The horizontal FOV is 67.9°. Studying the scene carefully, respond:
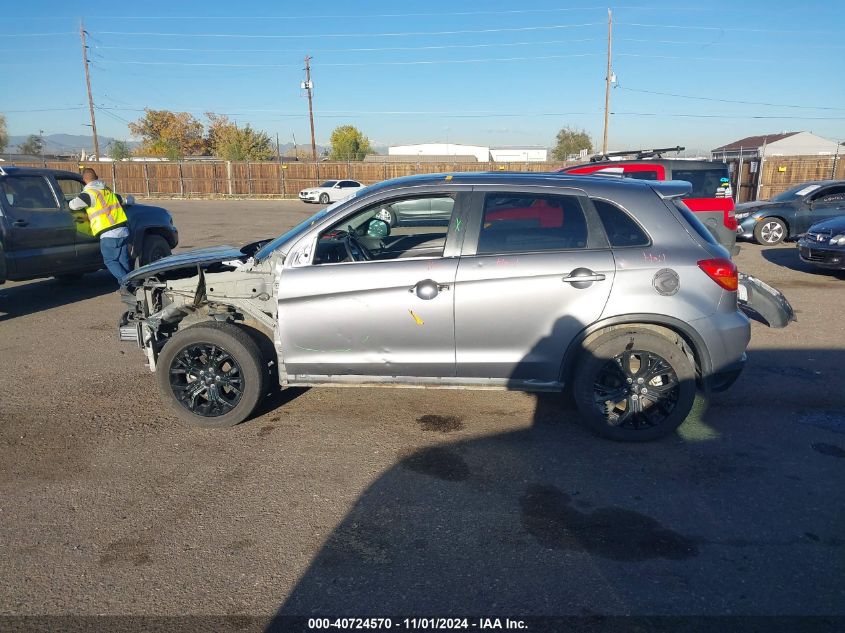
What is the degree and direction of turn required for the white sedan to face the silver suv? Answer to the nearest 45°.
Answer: approximately 45° to its left

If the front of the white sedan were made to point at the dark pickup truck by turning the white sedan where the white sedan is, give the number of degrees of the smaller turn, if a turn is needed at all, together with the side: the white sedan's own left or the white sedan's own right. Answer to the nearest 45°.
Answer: approximately 45° to the white sedan's own left

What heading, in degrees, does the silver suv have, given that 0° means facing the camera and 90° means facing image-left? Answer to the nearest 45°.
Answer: approximately 90°

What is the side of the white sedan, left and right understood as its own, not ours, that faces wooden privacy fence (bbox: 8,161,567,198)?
right

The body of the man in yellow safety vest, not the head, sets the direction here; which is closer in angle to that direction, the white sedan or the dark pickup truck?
the dark pickup truck

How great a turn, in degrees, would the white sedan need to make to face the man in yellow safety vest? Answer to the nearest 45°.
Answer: approximately 45° to its left
